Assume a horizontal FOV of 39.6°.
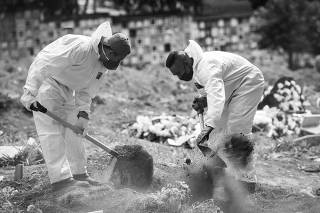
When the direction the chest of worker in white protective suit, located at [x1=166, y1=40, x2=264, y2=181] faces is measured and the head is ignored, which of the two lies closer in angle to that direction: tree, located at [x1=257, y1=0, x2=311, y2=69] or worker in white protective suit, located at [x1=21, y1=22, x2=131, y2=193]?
the worker in white protective suit

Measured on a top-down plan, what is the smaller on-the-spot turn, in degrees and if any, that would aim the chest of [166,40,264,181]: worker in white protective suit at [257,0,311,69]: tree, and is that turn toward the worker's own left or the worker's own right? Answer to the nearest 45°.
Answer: approximately 90° to the worker's own right

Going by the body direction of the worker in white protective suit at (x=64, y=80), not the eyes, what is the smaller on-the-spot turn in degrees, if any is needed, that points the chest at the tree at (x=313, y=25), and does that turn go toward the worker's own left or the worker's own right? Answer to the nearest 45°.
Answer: approximately 90° to the worker's own left

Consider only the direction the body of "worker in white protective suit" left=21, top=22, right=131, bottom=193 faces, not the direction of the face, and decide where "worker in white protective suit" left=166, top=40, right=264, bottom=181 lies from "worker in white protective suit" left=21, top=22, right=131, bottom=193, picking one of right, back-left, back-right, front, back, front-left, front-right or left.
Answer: front-left

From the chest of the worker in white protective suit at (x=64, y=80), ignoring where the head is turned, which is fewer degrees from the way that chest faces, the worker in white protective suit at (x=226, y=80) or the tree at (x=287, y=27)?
the worker in white protective suit

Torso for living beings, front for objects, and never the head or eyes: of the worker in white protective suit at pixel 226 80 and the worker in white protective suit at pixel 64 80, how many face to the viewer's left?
1

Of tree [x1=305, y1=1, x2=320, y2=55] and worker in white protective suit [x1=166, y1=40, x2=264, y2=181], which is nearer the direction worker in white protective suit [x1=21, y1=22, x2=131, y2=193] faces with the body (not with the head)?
the worker in white protective suit

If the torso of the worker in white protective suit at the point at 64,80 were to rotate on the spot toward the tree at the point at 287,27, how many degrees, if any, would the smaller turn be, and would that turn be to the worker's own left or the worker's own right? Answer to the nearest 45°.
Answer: approximately 90° to the worker's own left

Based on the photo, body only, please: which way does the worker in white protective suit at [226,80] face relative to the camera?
to the viewer's left
